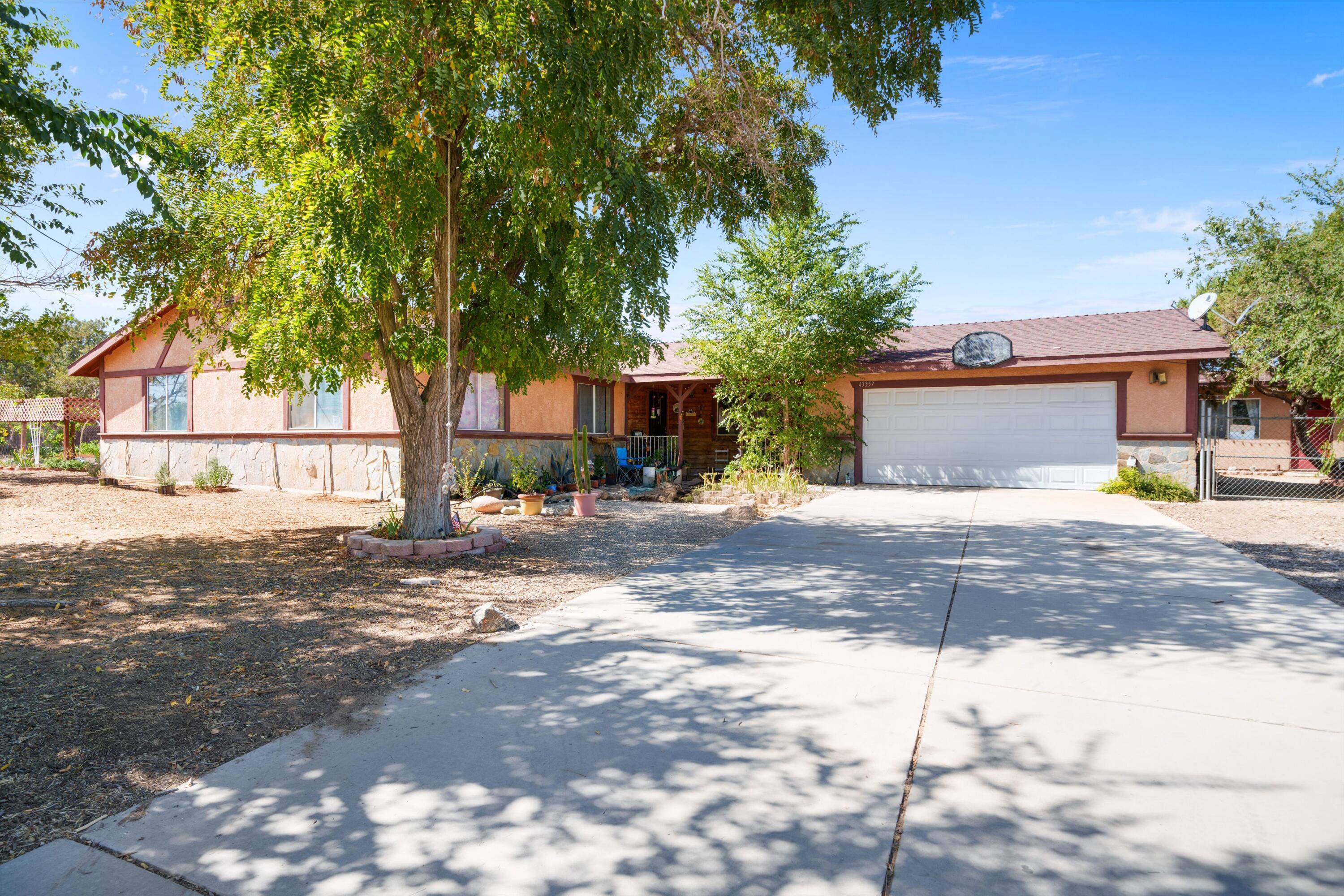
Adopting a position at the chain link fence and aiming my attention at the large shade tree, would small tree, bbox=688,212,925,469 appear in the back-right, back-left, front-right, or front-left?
front-right

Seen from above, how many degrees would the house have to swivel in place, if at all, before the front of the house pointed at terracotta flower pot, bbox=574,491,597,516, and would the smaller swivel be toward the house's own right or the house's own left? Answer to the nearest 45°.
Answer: approximately 45° to the house's own right

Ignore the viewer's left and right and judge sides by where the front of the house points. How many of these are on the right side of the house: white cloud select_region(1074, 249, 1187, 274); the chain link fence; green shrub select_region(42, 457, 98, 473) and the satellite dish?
1

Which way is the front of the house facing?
toward the camera

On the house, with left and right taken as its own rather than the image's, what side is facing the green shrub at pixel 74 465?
right

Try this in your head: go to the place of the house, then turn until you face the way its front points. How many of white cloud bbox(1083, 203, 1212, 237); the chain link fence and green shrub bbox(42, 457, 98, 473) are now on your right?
1
